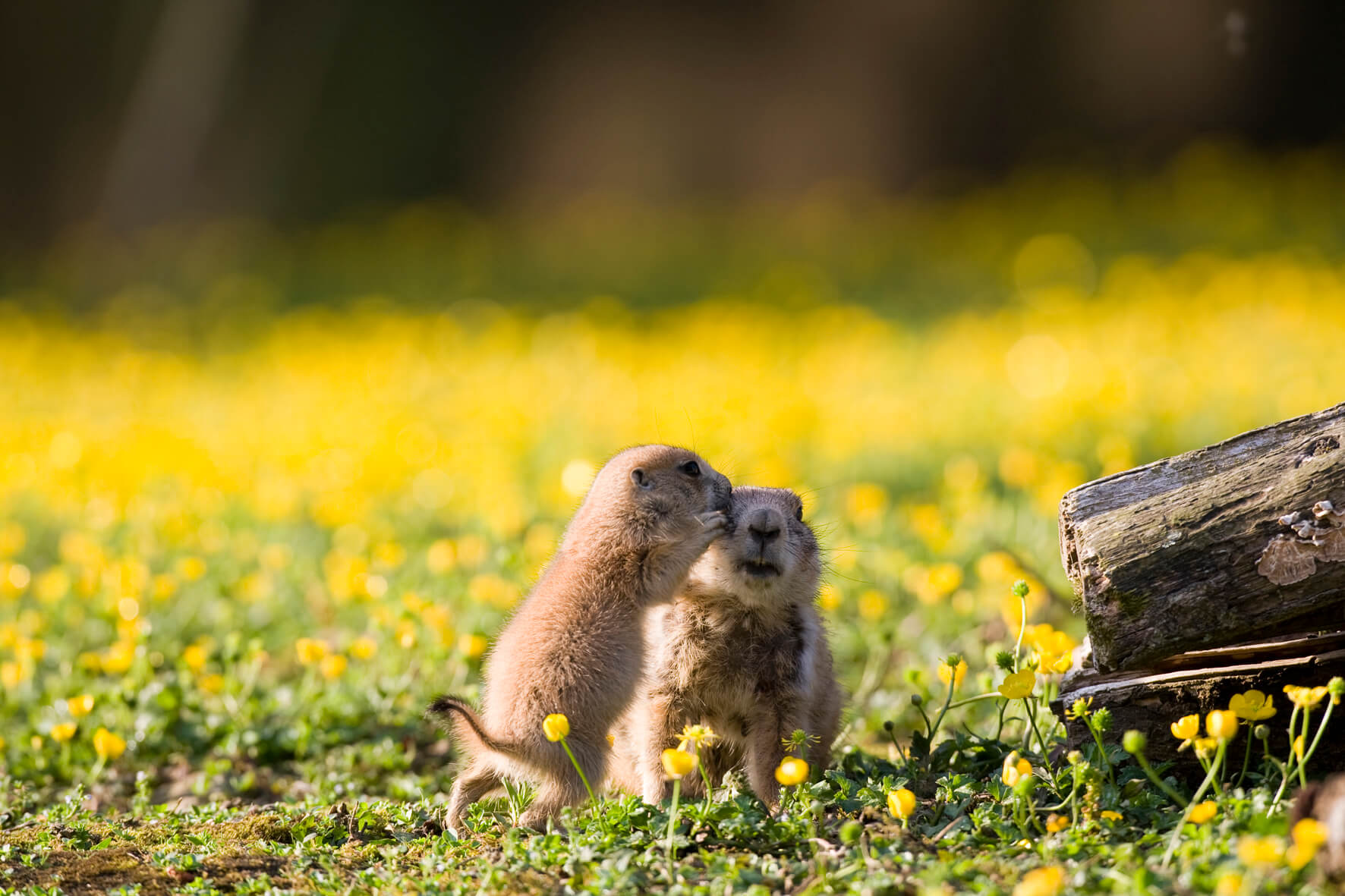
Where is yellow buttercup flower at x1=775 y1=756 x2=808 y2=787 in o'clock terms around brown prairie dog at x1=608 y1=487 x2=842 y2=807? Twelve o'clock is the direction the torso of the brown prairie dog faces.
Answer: The yellow buttercup flower is roughly at 12 o'clock from the brown prairie dog.

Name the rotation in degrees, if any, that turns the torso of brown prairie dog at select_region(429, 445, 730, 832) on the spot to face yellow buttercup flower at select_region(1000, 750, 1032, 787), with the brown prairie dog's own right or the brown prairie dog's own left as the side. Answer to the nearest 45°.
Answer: approximately 45° to the brown prairie dog's own right

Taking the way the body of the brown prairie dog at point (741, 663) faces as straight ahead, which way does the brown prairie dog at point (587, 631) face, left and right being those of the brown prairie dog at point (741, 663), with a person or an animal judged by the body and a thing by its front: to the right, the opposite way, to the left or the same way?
to the left

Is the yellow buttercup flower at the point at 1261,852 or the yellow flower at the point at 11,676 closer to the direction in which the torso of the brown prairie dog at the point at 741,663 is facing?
the yellow buttercup flower

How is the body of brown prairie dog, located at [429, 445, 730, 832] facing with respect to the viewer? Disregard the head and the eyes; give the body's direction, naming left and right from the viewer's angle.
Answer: facing to the right of the viewer

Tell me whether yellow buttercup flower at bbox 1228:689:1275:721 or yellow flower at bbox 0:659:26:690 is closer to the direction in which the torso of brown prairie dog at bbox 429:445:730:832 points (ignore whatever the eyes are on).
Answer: the yellow buttercup flower

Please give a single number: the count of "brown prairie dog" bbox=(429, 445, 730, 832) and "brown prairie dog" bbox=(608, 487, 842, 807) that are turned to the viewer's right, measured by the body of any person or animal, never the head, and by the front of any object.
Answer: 1

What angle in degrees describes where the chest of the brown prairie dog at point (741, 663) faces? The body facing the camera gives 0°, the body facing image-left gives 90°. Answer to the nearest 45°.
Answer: approximately 0°
